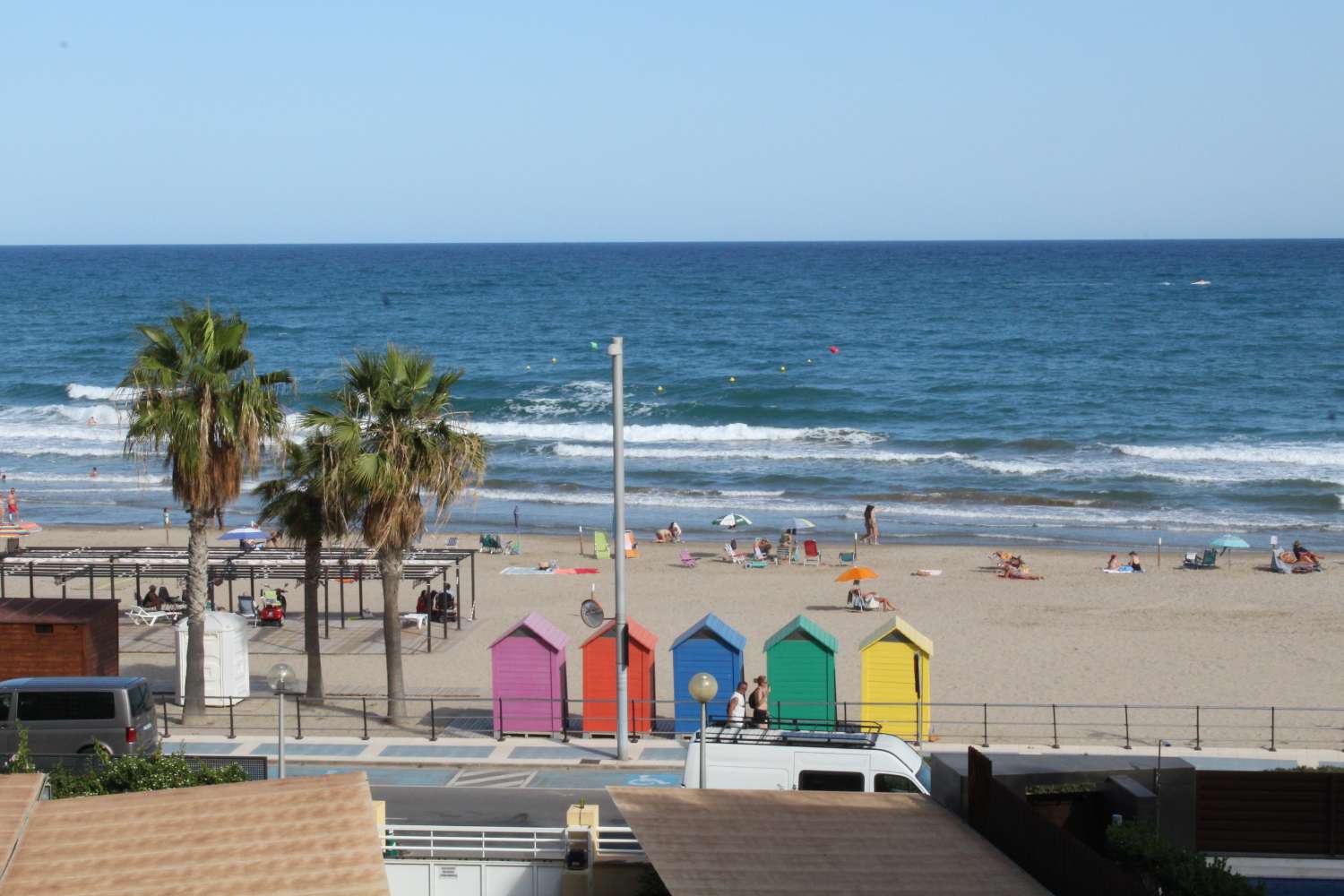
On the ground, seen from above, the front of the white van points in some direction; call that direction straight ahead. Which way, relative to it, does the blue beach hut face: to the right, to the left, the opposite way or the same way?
to the right

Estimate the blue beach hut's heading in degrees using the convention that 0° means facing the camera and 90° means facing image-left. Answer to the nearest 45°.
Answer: approximately 0°

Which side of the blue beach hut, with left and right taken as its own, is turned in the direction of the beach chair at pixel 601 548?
back

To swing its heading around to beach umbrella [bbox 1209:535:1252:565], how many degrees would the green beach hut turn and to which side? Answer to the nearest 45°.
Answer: approximately 135° to its left

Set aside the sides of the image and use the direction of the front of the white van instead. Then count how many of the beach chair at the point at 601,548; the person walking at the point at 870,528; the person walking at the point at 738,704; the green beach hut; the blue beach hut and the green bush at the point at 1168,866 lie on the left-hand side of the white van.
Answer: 5

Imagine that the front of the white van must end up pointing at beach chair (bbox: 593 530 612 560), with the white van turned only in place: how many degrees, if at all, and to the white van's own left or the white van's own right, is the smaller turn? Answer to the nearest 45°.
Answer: approximately 90° to the white van's own left

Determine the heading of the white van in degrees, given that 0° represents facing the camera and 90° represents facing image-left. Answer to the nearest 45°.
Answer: approximately 270°

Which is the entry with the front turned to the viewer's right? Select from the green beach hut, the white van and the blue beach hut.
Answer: the white van

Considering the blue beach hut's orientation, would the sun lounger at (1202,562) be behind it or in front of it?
behind

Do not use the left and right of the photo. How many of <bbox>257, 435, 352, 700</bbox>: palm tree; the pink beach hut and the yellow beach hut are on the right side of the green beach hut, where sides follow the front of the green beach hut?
2

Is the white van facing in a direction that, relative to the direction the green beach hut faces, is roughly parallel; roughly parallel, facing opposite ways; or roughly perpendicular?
roughly perpendicular
